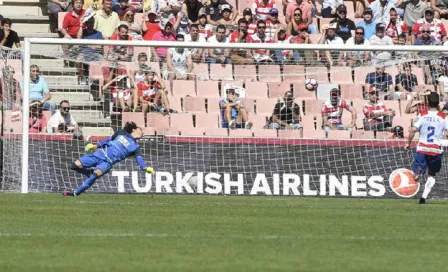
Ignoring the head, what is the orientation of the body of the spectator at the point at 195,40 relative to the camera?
toward the camera

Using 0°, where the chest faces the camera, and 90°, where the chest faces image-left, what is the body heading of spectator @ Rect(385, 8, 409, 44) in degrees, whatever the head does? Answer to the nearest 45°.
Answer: approximately 0°

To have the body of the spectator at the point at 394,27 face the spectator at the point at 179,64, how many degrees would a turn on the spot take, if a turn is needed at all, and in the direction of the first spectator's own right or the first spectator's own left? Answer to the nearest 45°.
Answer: approximately 45° to the first spectator's own right

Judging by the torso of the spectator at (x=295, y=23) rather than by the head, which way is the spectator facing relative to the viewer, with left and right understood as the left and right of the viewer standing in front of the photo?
facing the viewer

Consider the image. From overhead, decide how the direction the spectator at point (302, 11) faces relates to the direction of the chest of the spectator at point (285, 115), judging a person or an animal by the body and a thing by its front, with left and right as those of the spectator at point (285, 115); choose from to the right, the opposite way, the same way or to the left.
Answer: the same way

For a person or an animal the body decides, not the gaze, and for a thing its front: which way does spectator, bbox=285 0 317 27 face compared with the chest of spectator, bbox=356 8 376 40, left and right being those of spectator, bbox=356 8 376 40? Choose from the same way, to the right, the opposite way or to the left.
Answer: the same way

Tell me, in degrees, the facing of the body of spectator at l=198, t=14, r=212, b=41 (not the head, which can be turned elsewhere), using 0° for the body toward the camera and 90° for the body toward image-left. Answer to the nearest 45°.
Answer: approximately 0°

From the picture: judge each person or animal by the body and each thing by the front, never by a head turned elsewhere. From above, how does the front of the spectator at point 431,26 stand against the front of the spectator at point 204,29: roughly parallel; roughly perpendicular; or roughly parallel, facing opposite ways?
roughly parallel

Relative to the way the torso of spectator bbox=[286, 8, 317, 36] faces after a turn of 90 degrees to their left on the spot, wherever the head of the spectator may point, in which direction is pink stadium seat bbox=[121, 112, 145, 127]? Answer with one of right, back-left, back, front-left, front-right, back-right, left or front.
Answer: back-right

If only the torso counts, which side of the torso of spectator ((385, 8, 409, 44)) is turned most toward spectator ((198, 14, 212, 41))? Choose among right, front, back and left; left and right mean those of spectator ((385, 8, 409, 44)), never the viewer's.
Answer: right

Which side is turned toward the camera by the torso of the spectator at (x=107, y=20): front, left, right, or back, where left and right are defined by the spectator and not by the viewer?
front

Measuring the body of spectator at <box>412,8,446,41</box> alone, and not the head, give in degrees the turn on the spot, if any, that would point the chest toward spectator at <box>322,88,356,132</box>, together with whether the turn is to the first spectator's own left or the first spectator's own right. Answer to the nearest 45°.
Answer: approximately 45° to the first spectator's own right

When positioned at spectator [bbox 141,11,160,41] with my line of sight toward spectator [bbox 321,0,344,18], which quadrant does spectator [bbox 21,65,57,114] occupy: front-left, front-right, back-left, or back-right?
back-right
